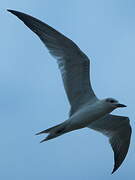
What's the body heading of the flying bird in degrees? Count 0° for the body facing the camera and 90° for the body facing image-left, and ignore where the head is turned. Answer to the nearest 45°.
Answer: approximately 270°
